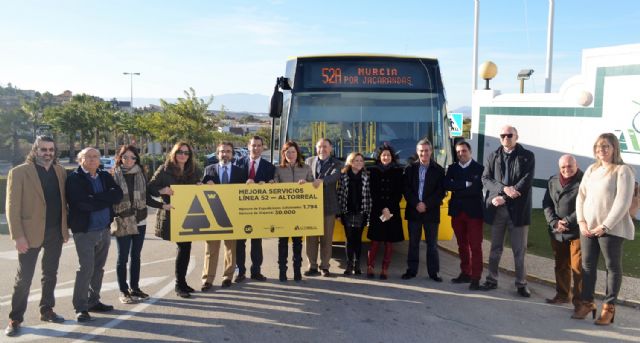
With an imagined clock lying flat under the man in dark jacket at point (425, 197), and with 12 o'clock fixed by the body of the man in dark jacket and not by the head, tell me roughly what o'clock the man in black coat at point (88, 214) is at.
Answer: The man in black coat is roughly at 2 o'clock from the man in dark jacket.

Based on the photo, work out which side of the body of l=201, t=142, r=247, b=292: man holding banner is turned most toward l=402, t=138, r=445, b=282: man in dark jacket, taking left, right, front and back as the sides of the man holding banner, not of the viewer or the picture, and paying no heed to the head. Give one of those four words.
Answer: left

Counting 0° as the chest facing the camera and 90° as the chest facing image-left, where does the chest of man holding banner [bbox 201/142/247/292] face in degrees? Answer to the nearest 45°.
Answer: approximately 0°

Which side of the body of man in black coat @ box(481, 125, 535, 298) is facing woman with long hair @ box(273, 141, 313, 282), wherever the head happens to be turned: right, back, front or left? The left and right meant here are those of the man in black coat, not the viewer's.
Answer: right

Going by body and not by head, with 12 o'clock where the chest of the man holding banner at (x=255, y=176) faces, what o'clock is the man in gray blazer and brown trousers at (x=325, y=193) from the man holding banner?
The man in gray blazer and brown trousers is roughly at 9 o'clock from the man holding banner.
